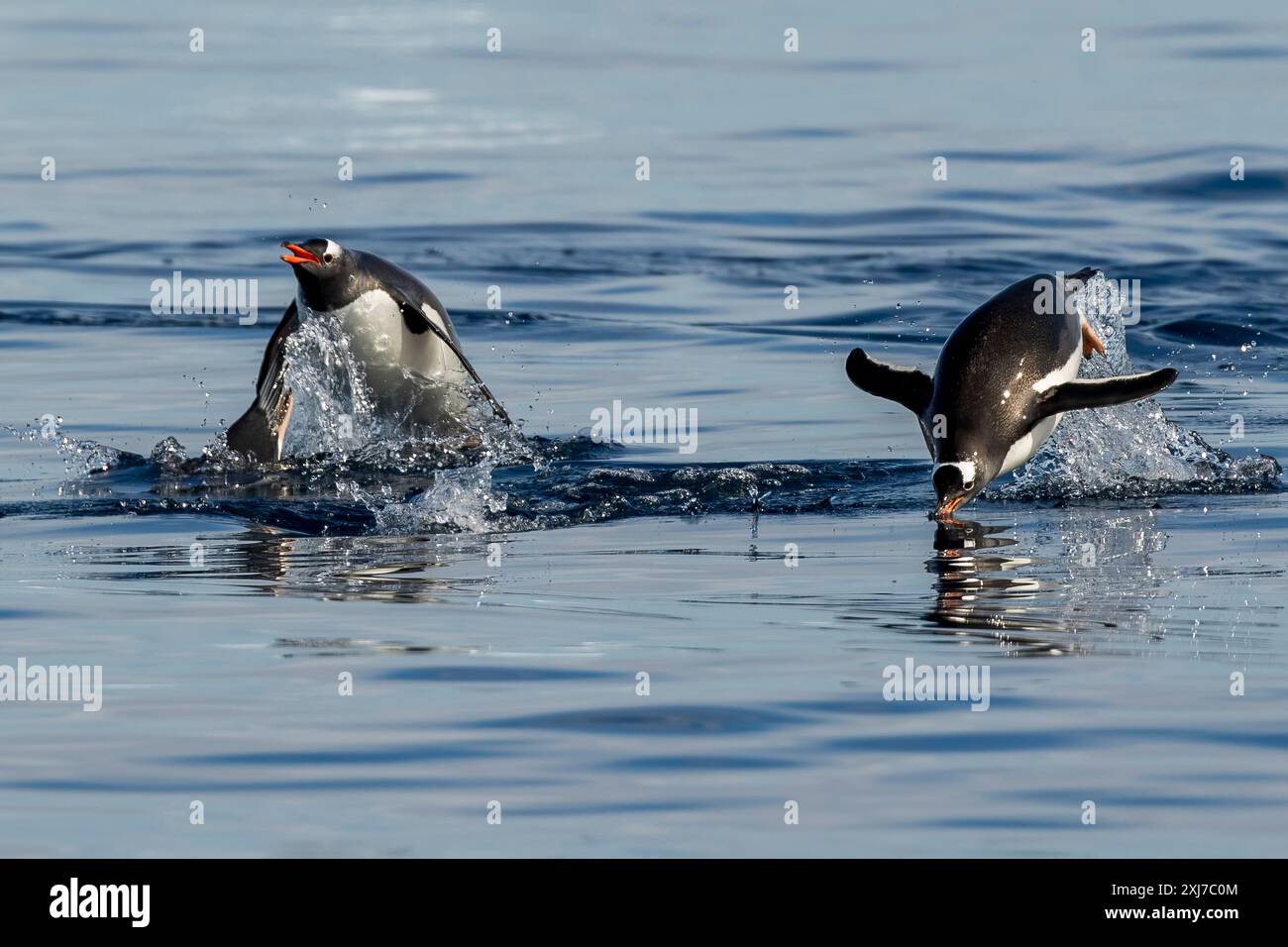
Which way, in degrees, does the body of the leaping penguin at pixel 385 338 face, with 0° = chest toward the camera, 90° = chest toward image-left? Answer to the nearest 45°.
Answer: approximately 45°

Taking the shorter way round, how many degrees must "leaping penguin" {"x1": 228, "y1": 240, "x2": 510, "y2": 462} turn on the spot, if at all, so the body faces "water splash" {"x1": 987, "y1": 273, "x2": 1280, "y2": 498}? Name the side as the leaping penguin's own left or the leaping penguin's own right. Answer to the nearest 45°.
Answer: approximately 90° to the leaping penguin's own left

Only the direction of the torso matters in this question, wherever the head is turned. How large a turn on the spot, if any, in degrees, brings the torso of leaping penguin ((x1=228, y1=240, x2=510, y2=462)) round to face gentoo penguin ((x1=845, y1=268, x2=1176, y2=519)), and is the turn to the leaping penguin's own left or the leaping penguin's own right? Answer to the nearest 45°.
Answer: approximately 90° to the leaping penguin's own left
